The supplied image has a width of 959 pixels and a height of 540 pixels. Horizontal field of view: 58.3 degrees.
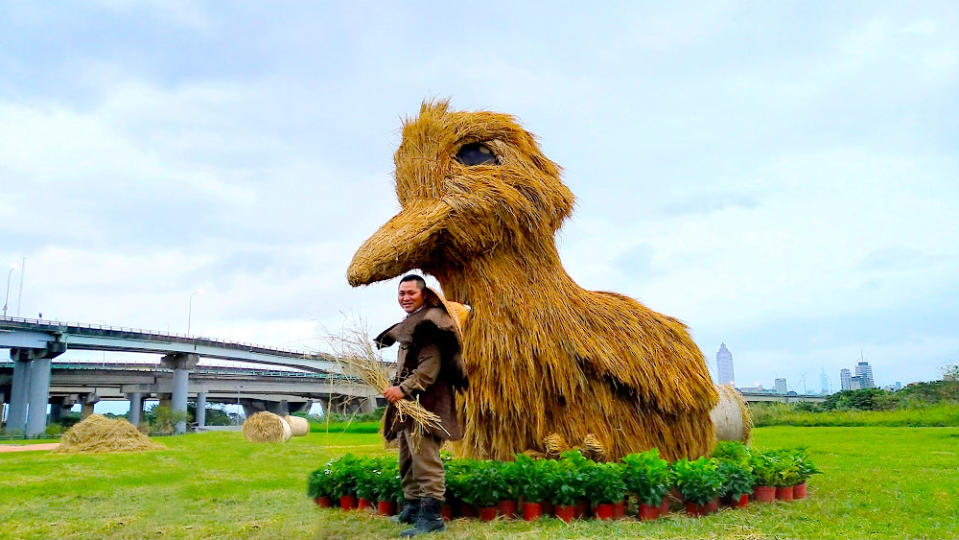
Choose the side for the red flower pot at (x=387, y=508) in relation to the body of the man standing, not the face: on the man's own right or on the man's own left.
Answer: on the man's own right

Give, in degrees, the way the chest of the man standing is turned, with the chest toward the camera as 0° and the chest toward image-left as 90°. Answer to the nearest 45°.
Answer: approximately 45°

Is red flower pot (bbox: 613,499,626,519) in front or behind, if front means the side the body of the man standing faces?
behind

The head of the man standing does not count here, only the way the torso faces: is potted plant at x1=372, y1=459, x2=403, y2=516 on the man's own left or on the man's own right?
on the man's own right
